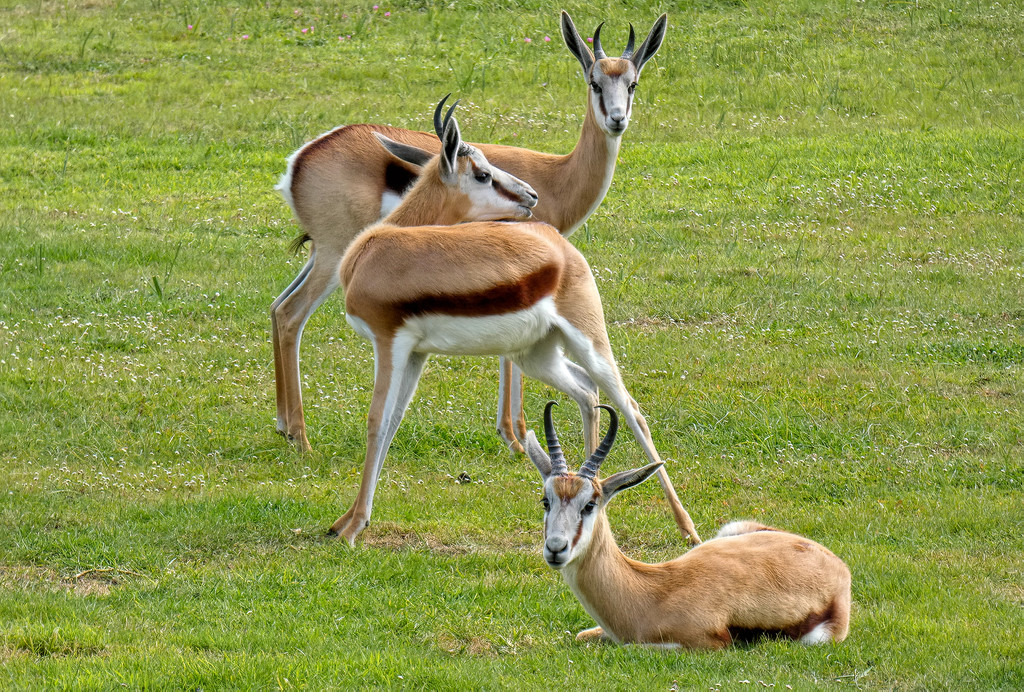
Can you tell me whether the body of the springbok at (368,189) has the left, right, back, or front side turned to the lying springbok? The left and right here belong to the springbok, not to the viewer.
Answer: right

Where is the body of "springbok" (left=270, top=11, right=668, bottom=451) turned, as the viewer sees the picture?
to the viewer's right

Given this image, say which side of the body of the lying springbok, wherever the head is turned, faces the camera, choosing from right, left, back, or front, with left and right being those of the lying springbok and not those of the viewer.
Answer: left

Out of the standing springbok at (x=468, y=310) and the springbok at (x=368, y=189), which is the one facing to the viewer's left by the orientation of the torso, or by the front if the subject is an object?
the standing springbok

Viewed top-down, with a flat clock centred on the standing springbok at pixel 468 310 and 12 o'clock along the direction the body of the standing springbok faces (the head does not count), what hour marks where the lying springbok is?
The lying springbok is roughly at 8 o'clock from the standing springbok.

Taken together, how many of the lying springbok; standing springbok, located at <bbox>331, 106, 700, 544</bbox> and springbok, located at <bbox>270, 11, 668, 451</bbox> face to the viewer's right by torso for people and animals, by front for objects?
1

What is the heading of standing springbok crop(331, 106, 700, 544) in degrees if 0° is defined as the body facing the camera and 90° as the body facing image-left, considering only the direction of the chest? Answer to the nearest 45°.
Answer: approximately 90°

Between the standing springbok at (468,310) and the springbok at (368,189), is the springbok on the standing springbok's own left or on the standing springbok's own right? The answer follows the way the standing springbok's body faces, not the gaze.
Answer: on the standing springbok's own right

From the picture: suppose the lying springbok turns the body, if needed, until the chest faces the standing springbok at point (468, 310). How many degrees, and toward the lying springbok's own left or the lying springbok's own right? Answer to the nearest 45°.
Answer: approximately 45° to the lying springbok's own right

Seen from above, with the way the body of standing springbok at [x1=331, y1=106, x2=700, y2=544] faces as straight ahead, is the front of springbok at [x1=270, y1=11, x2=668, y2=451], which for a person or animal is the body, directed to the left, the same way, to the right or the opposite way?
the opposite way

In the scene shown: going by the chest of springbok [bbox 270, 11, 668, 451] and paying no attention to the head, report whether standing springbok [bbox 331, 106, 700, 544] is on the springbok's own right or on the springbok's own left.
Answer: on the springbok's own right
